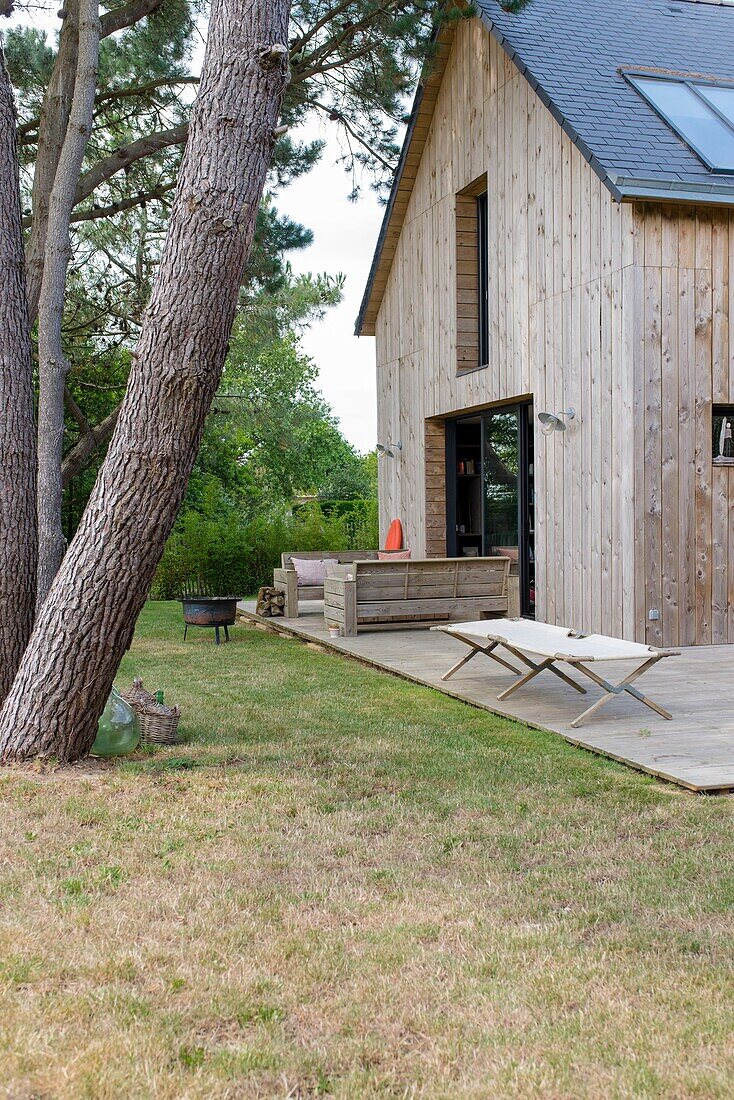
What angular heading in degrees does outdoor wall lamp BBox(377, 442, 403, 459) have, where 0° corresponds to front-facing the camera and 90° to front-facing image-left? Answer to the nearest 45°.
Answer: approximately 45°

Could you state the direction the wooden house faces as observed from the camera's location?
facing the viewer and to the left of the viewer

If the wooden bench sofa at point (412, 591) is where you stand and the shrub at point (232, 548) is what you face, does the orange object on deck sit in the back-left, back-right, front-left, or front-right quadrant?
front-right

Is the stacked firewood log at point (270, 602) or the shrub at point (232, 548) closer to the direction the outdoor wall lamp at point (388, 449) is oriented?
the stacked firewood log

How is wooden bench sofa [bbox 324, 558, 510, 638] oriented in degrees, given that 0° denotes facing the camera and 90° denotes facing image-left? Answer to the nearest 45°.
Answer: approximately 135°

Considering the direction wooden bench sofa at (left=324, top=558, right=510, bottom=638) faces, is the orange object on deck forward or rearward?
forward

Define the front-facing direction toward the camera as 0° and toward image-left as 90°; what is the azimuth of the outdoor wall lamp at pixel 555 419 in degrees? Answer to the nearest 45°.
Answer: approximately 45°
